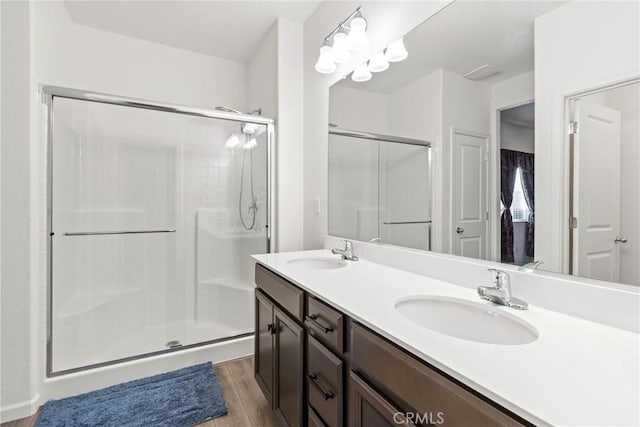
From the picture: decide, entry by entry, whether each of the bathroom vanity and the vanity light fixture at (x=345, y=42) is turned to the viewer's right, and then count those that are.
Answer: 0

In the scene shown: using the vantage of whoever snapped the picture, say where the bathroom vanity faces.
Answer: facing the viewer and to the left of the viewer

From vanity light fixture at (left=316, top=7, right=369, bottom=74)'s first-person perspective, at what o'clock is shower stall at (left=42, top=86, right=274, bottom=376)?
The shower stall is roughly at 2 o'clock from the vanity light fixture.

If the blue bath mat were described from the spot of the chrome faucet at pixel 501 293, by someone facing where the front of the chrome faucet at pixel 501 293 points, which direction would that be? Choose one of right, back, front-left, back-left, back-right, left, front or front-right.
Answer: front-right

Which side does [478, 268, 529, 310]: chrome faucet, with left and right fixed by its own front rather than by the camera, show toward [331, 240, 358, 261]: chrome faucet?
right
